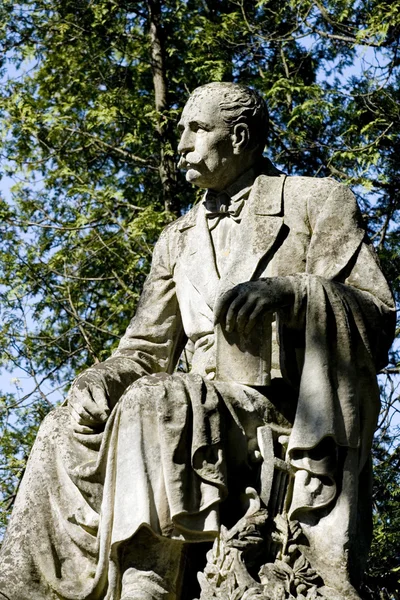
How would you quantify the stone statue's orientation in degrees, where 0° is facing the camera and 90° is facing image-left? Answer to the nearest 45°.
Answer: approximately 45°
